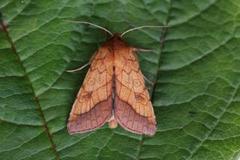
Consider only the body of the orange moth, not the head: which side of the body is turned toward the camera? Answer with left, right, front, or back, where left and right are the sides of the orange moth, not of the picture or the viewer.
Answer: back
